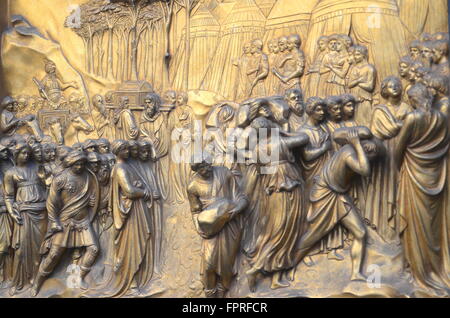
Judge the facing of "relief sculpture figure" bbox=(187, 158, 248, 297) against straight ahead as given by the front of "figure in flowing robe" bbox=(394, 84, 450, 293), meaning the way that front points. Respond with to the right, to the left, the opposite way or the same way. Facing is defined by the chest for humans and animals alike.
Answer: to the left

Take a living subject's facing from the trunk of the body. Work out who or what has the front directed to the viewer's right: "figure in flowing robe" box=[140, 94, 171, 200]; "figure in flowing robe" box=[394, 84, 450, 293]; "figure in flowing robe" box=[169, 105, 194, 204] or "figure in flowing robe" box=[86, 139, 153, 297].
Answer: "figure in flowing robe" box=[86, 139, 153, 297]

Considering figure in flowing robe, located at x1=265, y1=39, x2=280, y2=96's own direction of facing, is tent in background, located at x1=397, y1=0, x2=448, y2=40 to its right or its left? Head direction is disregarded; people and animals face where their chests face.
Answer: on its left

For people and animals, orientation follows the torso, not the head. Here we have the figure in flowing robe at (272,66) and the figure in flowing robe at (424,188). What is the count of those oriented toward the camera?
1

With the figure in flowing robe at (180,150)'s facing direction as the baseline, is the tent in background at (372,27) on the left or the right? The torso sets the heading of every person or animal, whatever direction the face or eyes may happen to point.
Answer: on its left

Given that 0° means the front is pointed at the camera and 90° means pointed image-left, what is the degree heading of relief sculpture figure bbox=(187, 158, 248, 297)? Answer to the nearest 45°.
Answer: approximately 45°

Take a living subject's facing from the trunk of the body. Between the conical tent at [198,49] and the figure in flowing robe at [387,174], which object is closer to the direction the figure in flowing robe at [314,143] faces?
the figure in flowing robe

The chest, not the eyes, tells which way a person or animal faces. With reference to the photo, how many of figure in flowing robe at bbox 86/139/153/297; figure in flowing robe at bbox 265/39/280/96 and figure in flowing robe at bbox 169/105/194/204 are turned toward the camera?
2

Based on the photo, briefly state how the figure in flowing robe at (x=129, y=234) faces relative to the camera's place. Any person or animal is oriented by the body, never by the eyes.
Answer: facing to the right of the viewer
